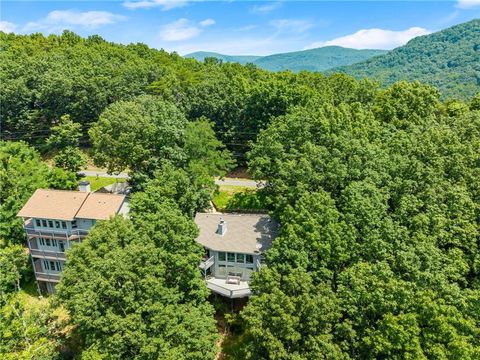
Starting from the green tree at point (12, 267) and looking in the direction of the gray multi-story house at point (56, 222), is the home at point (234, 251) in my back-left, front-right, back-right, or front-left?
front-right

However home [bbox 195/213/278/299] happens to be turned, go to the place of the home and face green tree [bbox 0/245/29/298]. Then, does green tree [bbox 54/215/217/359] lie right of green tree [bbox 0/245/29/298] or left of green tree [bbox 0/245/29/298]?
left

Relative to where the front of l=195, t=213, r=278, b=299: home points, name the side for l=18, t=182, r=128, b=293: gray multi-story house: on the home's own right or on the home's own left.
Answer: on the home's own right

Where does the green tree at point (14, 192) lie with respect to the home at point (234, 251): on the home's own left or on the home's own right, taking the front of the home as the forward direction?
on the home's own right

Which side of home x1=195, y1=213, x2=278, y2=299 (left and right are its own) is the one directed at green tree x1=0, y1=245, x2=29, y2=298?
right

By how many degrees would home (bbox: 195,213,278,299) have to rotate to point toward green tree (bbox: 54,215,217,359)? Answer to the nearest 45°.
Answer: approximately 45° to its right

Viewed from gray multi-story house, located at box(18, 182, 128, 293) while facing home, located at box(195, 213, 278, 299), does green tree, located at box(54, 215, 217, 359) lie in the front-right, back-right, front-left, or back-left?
front-right

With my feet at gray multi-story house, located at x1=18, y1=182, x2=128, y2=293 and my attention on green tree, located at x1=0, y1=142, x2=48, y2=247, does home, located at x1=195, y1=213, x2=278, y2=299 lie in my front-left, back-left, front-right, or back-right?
back-right
